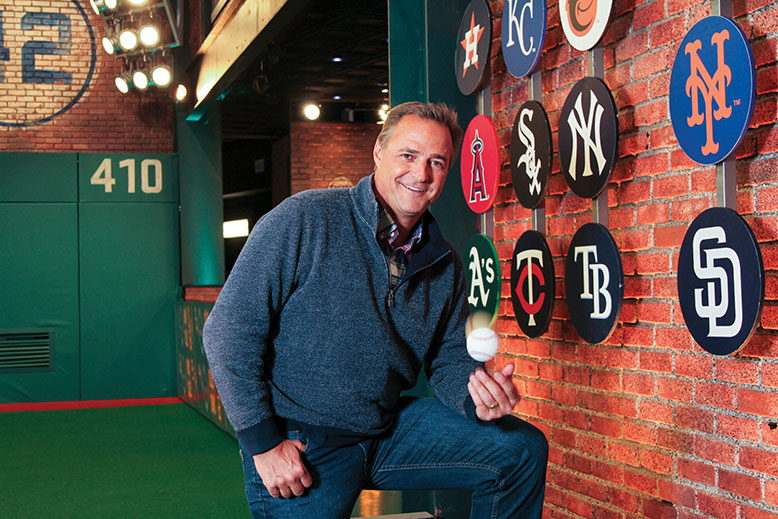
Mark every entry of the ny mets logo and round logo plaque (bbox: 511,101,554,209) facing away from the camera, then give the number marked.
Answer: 0

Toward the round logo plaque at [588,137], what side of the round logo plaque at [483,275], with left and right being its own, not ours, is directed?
left

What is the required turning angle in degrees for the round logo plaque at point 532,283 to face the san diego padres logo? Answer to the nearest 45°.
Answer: approximately 90° to its left

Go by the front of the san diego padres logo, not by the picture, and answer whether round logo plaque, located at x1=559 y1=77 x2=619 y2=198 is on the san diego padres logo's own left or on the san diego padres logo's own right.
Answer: on the san diego padres logo's own right

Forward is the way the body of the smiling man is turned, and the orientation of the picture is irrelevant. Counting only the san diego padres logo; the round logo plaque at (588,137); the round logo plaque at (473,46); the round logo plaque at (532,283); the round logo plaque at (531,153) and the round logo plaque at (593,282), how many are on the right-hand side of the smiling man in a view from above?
0

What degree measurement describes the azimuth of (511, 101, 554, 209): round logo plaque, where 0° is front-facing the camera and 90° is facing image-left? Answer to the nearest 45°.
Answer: approximately 45°

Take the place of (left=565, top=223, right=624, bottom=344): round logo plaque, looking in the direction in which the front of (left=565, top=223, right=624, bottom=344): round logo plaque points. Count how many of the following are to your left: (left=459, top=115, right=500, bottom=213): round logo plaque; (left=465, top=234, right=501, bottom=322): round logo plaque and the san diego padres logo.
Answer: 1

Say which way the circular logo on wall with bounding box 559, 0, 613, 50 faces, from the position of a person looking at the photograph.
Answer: facing the viewer and to the left of the viewer

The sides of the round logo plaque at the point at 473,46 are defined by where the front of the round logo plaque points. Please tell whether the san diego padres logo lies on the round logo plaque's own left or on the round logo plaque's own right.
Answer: on the round logo plaque's own left

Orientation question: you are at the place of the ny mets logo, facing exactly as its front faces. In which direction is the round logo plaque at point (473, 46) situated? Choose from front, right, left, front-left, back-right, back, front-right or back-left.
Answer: right

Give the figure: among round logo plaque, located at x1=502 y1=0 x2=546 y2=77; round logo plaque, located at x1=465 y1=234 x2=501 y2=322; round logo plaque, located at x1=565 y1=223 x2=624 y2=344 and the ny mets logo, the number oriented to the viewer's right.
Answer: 0

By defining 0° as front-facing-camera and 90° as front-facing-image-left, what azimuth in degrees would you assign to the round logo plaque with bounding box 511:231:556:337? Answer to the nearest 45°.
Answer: approximately 45°

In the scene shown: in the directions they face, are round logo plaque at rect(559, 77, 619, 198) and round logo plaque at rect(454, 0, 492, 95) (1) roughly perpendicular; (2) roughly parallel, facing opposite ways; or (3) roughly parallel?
roughly parallel

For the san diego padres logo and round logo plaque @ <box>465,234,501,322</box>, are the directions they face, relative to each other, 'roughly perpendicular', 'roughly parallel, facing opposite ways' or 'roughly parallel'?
roughly parallel

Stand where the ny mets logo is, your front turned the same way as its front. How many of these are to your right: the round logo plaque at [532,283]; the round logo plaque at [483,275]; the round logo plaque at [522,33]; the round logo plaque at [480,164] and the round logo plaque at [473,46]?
5

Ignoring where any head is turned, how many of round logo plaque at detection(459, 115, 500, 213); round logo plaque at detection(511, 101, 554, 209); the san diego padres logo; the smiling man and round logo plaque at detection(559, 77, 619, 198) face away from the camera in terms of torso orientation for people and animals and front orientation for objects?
0
